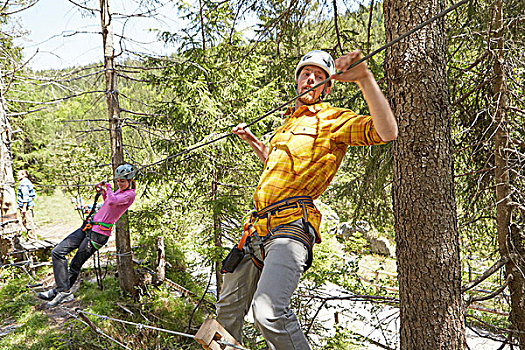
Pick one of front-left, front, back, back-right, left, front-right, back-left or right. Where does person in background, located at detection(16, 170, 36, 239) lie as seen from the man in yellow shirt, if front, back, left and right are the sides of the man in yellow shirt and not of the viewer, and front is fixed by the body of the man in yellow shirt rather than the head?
right

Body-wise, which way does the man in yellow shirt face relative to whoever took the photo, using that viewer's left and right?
facing the viewer and to the left of the viewer

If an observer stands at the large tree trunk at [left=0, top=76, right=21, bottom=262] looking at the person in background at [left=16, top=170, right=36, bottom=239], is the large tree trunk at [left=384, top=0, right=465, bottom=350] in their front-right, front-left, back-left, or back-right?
back-right

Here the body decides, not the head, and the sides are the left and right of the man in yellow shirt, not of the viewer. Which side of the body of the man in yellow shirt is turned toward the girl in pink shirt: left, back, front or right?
right

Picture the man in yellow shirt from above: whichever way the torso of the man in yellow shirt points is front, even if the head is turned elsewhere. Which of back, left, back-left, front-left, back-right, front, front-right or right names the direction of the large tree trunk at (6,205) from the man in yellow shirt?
right

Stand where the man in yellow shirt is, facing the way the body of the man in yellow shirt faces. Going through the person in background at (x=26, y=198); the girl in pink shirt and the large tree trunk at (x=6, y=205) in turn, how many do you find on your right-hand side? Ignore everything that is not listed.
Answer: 3
